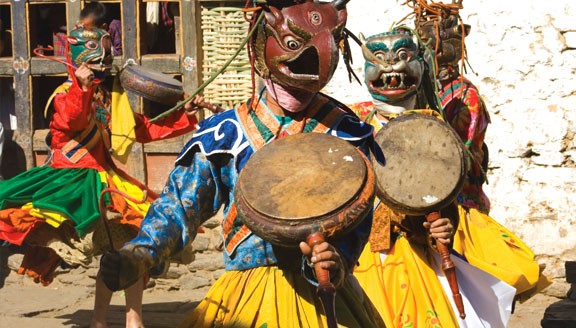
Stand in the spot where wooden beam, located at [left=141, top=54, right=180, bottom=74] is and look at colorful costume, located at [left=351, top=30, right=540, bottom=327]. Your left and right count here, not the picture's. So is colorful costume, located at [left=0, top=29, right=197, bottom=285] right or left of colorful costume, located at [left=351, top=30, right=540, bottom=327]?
right

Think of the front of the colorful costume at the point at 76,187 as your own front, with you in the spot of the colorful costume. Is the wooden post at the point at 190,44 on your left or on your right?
on your left

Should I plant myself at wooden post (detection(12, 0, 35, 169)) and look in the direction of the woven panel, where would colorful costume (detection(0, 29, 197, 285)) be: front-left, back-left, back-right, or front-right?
front-right

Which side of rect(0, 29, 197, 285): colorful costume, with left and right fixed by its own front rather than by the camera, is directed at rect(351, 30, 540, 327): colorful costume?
front

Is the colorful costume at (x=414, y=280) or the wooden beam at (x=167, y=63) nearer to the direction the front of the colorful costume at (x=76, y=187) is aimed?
the colorful costume

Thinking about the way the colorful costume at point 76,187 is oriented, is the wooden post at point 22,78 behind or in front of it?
behind

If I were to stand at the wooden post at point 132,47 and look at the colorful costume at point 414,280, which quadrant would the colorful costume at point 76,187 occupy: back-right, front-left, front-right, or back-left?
front-right

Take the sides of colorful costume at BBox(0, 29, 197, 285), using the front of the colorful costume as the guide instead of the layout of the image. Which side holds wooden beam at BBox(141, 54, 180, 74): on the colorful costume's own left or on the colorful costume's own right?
on the colorful costume's own left

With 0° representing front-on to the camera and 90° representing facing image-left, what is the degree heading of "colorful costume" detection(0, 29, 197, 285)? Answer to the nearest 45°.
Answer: approximately 315°

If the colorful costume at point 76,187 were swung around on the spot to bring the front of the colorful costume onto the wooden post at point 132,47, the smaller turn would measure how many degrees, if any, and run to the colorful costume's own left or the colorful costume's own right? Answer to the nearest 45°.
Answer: approximately 135° to the colorful costume's own left

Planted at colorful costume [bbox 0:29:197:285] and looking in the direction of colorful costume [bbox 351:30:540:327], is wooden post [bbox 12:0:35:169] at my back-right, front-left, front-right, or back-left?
back-left

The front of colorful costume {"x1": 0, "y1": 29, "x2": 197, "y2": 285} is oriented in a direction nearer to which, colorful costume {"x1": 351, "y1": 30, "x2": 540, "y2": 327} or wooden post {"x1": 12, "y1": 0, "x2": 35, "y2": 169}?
the colorful costume

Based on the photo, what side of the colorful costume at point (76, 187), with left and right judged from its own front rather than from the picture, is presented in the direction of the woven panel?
left
